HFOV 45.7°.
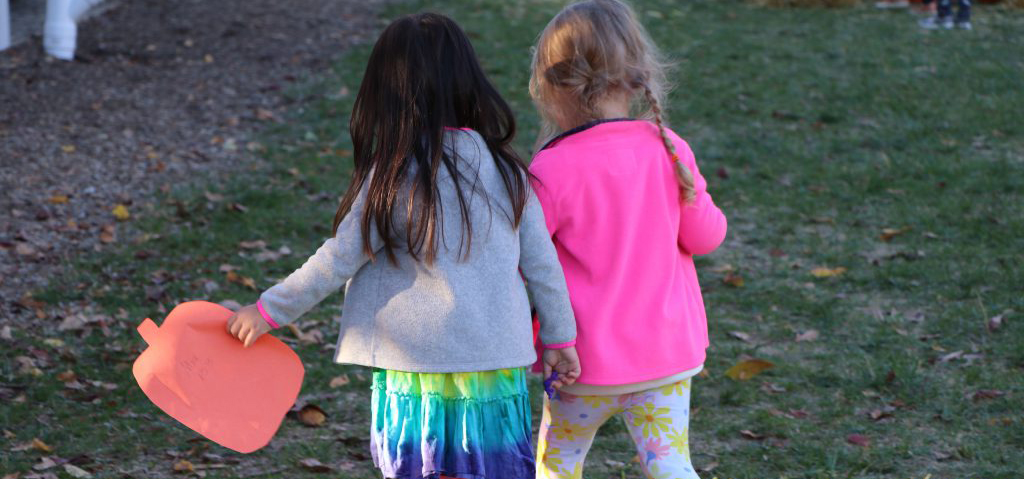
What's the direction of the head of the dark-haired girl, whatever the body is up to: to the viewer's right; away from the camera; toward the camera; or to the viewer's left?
away from the camera

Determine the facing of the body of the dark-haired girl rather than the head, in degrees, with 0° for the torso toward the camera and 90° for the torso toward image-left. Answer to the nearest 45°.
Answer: approximately 180°

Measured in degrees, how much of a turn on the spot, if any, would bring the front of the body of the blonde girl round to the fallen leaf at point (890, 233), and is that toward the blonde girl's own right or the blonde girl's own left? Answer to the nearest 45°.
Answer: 0° — they already face it

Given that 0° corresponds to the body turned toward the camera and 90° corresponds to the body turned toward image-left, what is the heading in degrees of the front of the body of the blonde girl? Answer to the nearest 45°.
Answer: approximately 180°

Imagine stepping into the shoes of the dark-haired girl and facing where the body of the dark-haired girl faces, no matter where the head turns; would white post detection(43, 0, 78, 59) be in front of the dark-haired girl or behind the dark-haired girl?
in front

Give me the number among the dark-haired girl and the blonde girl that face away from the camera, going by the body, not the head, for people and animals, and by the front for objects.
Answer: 2

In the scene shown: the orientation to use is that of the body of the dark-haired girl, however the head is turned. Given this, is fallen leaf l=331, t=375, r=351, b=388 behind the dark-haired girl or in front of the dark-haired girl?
in front

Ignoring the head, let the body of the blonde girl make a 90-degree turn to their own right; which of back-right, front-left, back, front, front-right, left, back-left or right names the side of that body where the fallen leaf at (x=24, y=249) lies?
back-left

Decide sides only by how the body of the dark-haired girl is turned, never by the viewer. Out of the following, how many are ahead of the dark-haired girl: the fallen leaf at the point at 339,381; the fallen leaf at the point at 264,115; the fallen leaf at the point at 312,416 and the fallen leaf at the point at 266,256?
4

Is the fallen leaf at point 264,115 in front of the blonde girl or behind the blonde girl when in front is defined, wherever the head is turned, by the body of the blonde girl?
in front
